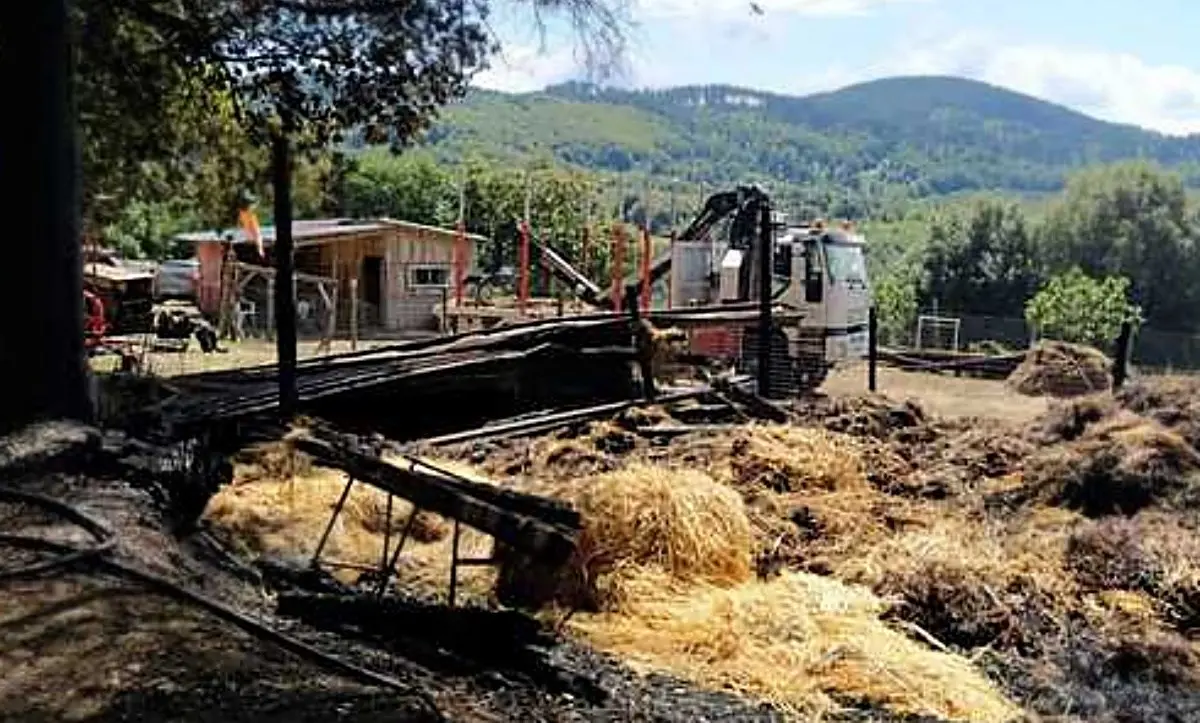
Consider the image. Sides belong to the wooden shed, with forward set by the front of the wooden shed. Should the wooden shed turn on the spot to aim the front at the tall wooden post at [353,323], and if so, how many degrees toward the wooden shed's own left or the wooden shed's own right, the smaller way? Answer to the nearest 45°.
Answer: approximately 45° to the wooden shed's own left

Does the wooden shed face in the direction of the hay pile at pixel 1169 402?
no

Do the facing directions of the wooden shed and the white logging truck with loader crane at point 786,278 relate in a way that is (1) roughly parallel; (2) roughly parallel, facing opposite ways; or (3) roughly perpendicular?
roughly perpendicular

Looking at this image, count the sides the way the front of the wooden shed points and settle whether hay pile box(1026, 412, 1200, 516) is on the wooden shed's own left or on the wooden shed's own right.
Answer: on the wooden shed's own left

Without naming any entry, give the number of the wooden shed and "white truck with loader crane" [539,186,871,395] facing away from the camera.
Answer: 0

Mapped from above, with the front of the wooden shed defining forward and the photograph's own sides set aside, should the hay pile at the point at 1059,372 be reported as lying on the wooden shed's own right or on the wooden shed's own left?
on the wooden shed's own left

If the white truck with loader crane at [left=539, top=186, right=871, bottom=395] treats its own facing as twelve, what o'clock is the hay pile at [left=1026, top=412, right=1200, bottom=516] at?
The hay pile is roughly at 1 o'clock from the white truck with loader crane.

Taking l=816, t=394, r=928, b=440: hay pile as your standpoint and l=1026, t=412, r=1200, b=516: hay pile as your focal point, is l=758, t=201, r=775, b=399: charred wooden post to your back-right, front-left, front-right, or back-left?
back-right

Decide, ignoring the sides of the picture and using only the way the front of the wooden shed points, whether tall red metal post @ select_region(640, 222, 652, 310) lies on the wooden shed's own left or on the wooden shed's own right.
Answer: on the wooden shed's own left

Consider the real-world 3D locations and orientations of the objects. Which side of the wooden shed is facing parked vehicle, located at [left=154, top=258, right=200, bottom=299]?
right

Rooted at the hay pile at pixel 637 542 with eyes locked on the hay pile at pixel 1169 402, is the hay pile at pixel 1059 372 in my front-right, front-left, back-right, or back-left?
front-left

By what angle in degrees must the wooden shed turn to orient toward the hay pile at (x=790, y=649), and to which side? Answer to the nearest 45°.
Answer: approximately 45° to its left

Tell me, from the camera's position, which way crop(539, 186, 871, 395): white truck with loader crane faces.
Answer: facing the viewer and to the right of the viewer

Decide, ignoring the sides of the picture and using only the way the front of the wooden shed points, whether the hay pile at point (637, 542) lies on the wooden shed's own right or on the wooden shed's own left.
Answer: on the wooden shed's own left

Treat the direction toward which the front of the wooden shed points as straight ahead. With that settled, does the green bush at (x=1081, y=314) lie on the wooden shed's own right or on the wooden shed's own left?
on the wooden shed's own left

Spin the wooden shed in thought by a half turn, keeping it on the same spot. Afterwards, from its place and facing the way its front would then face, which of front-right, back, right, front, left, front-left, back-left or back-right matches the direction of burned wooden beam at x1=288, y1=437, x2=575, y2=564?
back-right

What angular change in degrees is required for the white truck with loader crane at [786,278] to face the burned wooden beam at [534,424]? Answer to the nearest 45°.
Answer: approximately 45° to its right
